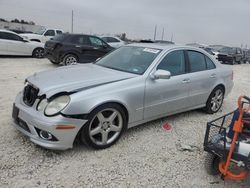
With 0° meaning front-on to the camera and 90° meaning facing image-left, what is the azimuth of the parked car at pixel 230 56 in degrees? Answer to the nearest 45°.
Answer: approximately 45°

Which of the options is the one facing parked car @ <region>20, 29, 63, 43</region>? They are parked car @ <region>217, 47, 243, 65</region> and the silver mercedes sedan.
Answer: parked car @ <region>217, 47, 243, 65</region>

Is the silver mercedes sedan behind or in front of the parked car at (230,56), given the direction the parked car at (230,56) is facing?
in front

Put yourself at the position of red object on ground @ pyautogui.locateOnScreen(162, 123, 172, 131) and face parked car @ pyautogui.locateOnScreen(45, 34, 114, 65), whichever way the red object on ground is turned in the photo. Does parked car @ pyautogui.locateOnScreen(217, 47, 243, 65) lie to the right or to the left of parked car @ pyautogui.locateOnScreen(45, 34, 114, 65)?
right

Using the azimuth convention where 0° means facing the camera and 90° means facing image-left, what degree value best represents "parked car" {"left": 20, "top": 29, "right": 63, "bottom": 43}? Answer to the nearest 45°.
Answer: approximately 45°

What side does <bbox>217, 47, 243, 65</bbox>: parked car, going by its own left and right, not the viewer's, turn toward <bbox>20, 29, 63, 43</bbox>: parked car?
front

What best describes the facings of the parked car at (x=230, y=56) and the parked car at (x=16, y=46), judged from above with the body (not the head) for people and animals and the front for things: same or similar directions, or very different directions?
very different directions

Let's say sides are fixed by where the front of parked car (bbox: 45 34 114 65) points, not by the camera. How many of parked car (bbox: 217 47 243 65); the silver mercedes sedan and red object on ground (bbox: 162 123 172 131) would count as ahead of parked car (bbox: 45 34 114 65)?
1

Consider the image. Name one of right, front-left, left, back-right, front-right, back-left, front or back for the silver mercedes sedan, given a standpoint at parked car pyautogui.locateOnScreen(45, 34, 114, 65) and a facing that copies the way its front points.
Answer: back-right

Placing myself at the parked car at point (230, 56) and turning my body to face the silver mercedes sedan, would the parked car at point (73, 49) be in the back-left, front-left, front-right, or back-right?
front-right

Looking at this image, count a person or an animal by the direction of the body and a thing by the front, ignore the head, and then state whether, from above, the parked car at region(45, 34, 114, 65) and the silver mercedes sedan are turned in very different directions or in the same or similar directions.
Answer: very different directions
